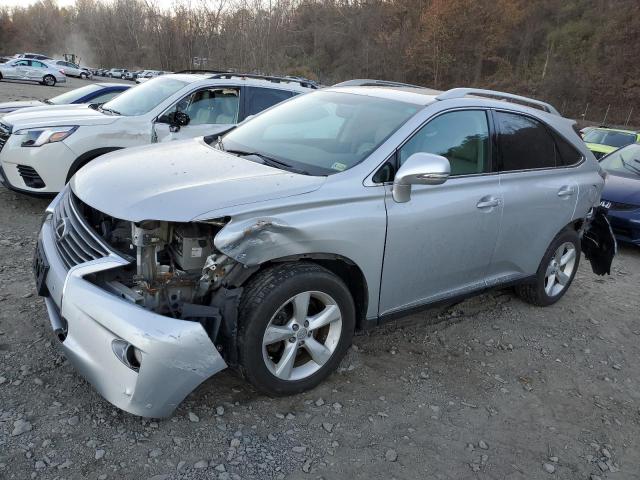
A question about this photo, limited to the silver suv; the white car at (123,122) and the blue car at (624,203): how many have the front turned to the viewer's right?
0

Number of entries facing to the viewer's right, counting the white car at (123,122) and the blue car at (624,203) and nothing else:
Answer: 0

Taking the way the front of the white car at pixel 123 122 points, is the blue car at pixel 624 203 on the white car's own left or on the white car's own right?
on the white car's own left

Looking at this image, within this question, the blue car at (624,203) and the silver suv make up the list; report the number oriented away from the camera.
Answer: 0

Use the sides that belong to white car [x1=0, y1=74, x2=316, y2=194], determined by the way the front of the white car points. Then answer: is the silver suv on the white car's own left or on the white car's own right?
on the white car's own left

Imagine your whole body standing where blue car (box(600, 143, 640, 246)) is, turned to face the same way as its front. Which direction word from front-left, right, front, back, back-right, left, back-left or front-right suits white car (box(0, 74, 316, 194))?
front

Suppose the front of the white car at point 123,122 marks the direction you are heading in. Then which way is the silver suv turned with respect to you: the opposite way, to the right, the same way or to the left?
the same way

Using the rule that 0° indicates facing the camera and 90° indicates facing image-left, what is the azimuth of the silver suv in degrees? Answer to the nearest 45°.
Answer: approximately 45°

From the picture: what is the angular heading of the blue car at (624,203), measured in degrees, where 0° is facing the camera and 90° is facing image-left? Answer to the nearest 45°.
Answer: approximately 45°

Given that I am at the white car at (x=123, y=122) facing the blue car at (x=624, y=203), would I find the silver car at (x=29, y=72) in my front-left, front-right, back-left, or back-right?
back-left

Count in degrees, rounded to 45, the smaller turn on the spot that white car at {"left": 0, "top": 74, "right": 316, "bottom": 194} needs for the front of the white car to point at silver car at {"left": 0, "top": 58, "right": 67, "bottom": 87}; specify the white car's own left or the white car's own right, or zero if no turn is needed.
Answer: approximately 135° to the white car's own right

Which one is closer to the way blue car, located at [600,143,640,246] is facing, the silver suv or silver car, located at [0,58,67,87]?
the silver suv

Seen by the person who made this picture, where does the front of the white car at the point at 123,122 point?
facing the viewer and to the left of the viewer

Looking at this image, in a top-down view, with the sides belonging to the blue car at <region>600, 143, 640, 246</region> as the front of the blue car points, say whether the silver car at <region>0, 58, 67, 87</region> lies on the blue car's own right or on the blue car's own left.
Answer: on the blue car's own right

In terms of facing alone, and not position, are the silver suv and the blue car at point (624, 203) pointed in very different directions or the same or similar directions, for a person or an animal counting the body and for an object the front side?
same or similar directions
